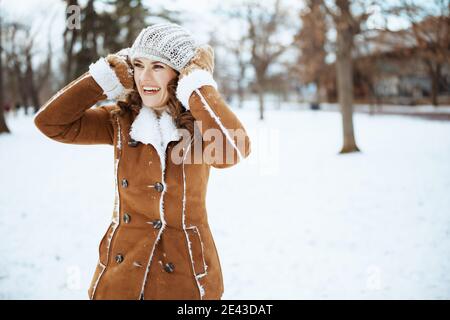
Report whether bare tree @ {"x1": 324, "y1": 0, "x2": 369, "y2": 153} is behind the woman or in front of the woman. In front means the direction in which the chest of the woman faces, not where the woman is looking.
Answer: behind

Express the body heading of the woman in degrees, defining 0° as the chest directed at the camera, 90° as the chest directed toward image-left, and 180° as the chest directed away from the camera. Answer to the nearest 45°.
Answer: approximately 45°

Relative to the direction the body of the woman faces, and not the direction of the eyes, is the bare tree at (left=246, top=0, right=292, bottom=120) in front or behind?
behind
